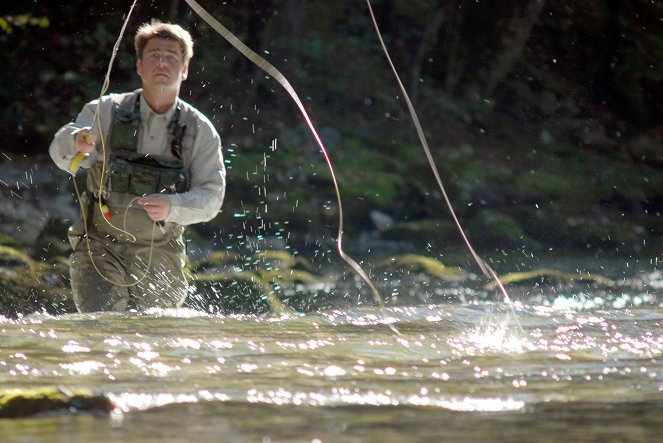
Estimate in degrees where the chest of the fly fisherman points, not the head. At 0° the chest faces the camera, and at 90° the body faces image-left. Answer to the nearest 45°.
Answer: approximately 0°
